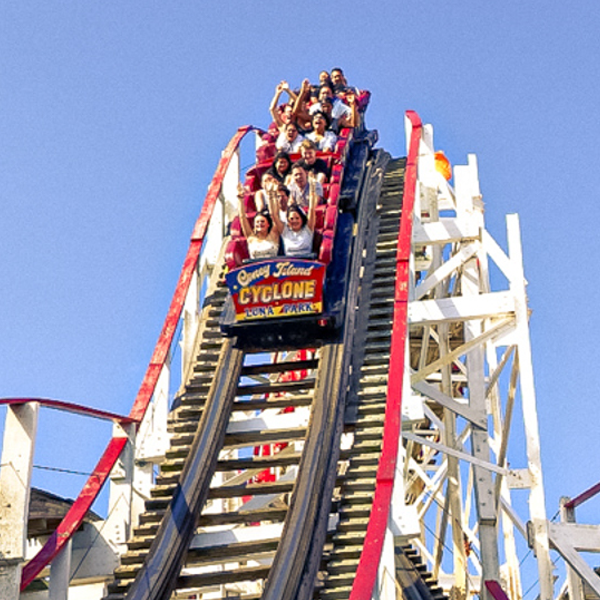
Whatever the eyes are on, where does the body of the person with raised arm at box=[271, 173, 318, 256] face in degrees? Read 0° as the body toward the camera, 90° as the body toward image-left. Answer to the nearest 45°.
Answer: approximately 0°

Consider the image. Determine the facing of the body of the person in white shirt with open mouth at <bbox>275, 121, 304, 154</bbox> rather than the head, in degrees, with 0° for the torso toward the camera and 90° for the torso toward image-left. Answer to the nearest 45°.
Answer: approximately 0°

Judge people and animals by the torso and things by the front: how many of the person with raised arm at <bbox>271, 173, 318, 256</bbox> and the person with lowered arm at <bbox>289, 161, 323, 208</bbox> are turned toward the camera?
2
